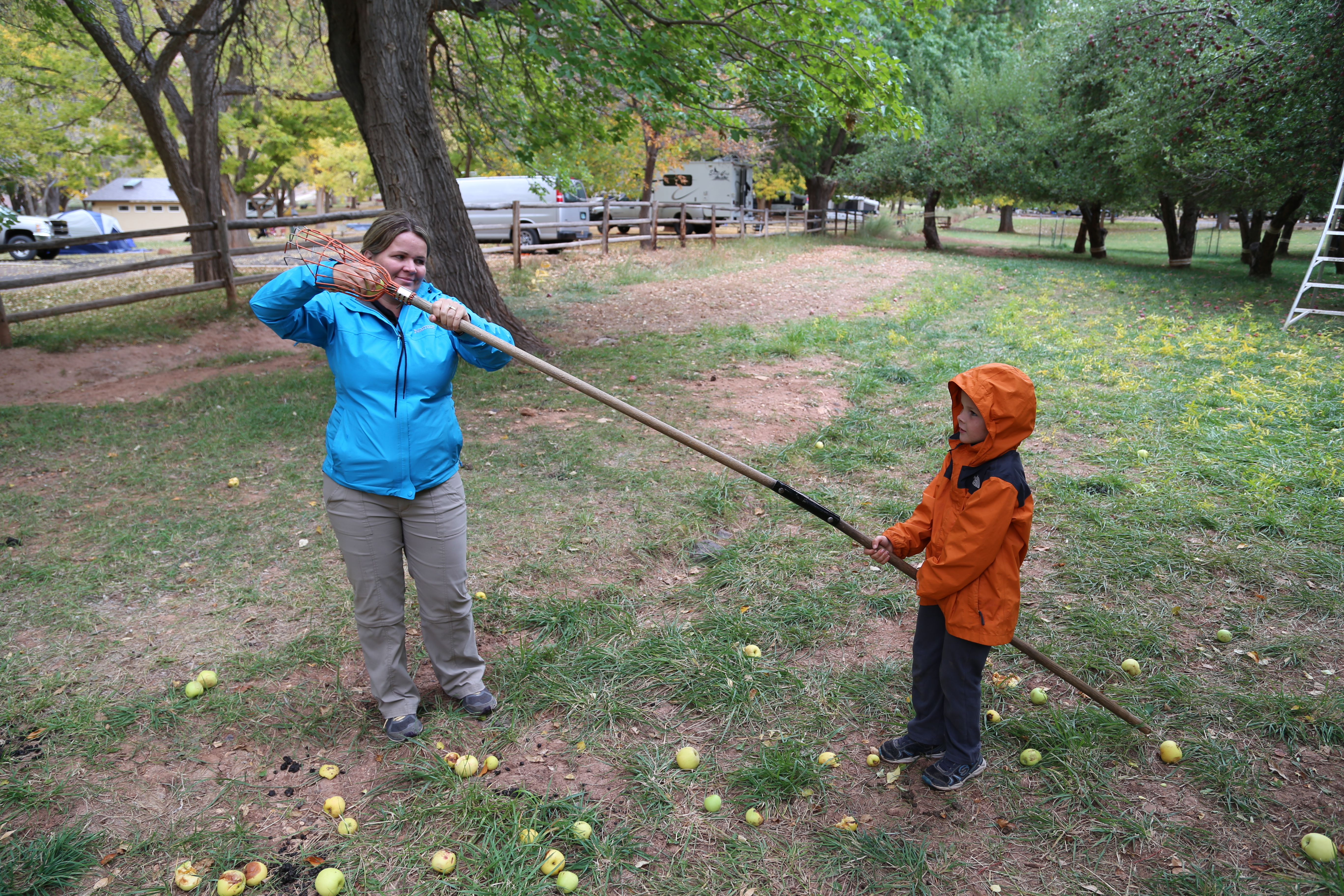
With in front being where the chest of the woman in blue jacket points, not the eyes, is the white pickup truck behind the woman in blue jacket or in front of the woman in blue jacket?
behind

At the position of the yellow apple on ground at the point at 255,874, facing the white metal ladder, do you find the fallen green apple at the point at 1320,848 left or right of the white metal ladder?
right

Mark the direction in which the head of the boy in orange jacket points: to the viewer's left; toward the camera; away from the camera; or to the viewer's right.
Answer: to the viewer's left

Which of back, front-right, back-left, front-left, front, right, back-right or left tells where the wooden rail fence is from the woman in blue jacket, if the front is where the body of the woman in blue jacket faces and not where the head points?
back

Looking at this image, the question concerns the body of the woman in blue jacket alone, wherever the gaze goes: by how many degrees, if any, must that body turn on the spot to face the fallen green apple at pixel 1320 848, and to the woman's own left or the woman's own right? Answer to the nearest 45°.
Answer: approximately 45° to the woman's own left

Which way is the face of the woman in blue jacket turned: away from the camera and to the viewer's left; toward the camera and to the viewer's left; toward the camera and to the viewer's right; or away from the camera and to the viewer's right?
toward the camera and to the viewer's right

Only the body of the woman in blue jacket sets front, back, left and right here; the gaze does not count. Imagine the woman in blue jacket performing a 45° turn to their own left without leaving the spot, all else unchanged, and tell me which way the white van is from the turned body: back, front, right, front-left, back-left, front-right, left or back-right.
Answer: back-left

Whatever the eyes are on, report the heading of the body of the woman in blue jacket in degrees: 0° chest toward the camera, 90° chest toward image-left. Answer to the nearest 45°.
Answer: approximately 0°

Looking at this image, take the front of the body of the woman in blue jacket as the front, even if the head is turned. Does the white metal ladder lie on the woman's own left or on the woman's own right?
on the woman's own left

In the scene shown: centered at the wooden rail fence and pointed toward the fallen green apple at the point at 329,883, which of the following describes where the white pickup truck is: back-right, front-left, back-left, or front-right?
back-right
